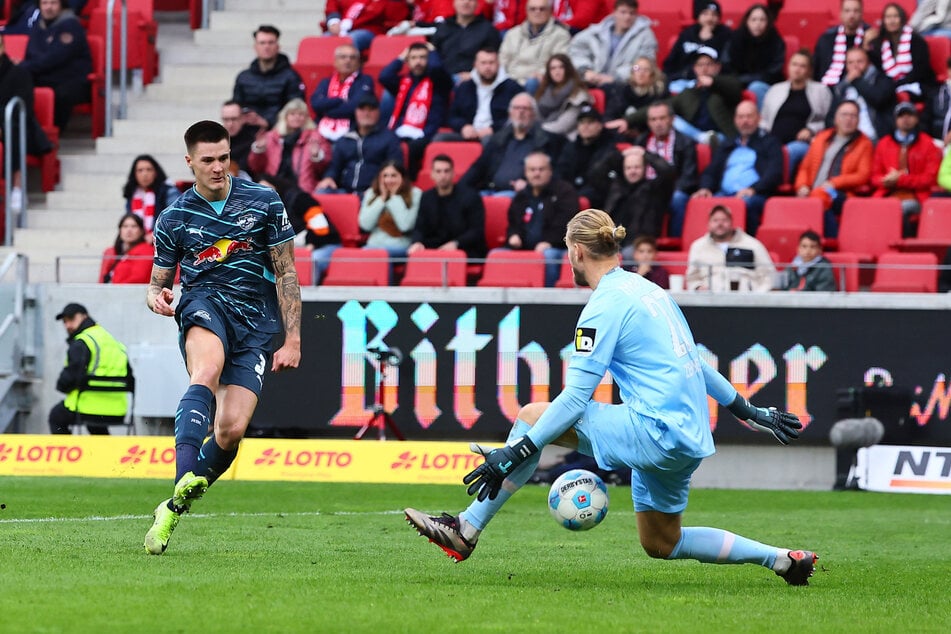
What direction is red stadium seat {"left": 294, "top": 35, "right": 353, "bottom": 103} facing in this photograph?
toward the camera

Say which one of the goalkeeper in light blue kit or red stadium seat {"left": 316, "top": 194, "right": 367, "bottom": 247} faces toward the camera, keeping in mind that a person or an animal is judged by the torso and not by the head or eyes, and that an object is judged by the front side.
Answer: the red stadium seat

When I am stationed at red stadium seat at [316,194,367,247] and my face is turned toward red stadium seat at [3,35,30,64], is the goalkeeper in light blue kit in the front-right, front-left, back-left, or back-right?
back-left

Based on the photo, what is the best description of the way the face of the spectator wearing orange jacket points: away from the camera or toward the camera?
toward the camera

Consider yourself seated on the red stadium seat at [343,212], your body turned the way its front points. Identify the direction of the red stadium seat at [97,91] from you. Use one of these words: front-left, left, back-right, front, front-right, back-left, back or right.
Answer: back-right

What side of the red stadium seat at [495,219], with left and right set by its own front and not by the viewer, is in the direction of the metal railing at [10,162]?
right

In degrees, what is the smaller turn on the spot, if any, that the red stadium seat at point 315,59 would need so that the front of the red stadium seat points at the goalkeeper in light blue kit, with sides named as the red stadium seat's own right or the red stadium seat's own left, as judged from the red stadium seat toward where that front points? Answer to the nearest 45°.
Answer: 0° — it already faces them

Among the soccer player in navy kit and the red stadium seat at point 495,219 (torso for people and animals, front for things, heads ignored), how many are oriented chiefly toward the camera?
2

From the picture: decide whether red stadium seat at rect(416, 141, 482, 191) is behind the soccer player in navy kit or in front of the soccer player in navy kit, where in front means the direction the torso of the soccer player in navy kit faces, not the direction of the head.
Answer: behind

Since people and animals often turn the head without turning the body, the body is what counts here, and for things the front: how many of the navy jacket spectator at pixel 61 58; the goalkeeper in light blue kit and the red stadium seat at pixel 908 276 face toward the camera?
2

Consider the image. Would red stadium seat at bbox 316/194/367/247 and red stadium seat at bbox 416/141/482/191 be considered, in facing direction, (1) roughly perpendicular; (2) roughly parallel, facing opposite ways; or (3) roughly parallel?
roughly parallel

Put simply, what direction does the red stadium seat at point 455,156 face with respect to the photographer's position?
facing the viewer

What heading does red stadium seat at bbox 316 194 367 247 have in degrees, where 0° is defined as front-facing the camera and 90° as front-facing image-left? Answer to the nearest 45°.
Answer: approximately 0°

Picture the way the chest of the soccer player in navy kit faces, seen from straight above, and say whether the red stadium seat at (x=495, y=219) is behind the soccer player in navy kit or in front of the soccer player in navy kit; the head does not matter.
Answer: behind

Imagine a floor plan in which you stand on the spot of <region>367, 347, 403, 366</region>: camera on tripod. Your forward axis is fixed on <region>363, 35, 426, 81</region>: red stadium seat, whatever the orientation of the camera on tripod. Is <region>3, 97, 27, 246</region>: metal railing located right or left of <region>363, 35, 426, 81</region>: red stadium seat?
left

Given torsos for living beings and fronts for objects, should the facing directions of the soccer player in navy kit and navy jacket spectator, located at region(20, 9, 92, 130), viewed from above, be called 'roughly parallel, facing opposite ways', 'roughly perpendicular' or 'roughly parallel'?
roughly parallel

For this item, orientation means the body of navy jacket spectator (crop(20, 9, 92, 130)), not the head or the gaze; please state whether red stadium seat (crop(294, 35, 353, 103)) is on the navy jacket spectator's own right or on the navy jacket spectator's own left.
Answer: on the navy jacket spectator's own left

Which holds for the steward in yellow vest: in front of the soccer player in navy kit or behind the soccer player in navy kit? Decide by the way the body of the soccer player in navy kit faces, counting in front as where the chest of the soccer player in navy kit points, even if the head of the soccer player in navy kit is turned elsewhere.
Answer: behind
